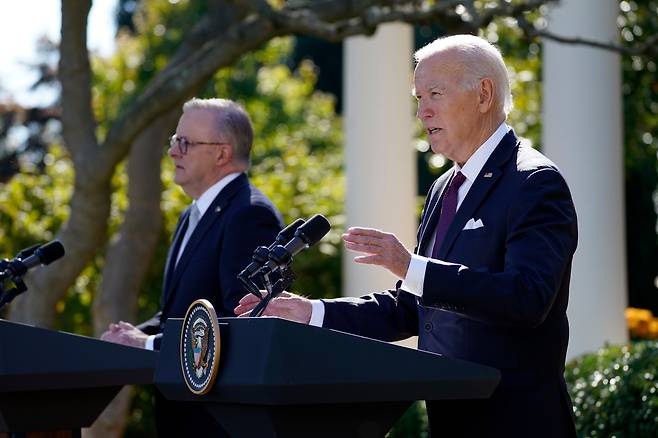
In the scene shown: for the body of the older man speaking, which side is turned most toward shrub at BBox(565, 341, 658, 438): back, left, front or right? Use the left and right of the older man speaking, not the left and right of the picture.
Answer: back

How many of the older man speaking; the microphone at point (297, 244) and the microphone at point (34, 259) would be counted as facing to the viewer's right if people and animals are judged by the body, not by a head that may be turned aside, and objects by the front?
2

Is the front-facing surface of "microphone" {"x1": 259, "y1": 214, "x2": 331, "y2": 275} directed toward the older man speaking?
yes

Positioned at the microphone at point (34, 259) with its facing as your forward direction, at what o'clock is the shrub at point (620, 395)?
The shrub is roughly at 12 o'clock from the microphone.

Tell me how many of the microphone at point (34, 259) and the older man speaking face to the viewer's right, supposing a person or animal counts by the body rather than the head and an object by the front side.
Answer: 1

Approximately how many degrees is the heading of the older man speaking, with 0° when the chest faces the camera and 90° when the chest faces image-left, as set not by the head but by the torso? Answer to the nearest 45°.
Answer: approximately 45°

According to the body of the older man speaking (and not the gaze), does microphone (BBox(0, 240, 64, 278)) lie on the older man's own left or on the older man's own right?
on the older man's own right

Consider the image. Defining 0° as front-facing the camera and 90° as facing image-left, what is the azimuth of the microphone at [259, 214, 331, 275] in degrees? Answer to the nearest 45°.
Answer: approximately 270°

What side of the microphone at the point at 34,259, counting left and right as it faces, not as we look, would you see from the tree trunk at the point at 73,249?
left

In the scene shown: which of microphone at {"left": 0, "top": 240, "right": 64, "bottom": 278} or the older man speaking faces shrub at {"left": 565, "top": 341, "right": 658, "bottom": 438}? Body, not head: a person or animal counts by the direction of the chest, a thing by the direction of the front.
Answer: the microphone

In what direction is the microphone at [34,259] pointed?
to the viewer's right

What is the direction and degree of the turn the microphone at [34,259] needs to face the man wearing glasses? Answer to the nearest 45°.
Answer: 0° — it already faces them
